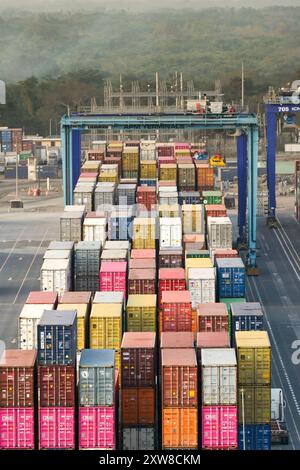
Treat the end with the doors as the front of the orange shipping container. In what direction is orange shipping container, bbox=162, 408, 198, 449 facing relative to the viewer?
toward the camera

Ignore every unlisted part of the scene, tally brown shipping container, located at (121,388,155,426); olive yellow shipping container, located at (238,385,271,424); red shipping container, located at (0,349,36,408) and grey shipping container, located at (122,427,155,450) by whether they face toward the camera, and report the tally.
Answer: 4

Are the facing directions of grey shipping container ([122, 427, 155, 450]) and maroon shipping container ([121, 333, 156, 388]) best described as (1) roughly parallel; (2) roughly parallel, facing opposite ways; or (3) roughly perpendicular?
roughly parallel

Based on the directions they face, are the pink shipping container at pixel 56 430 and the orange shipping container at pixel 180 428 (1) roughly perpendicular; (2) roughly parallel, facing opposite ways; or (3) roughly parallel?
roughly parallel

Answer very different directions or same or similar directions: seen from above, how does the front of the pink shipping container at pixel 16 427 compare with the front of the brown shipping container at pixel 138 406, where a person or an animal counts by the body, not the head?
same or similar directions

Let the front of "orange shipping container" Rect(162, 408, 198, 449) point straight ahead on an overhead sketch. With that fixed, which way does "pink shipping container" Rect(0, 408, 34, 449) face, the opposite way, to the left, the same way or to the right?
the same way

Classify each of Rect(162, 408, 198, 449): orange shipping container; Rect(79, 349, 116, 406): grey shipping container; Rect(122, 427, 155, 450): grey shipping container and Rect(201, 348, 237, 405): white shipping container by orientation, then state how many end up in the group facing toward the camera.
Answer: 4

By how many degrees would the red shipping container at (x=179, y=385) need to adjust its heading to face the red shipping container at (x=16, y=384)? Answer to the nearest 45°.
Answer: approximately 90° to its right

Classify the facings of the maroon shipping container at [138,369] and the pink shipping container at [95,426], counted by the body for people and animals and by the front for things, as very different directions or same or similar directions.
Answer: same or similar directions

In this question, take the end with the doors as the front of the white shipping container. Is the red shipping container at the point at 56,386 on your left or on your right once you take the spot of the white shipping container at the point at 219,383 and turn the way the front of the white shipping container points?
on your right

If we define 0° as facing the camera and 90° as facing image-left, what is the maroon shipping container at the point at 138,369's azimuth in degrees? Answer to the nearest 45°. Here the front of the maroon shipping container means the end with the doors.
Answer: approximately 0°

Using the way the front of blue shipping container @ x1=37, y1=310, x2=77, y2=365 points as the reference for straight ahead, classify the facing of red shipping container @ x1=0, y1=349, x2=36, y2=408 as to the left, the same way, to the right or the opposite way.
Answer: the same way

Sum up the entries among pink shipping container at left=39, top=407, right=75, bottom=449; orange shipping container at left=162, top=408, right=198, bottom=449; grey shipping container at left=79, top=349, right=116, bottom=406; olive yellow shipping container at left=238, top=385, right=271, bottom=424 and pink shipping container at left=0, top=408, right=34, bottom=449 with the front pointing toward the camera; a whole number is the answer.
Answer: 5

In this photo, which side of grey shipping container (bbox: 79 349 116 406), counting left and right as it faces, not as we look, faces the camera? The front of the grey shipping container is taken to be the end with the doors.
front

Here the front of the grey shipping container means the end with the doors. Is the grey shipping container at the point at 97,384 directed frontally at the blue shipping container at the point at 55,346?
no

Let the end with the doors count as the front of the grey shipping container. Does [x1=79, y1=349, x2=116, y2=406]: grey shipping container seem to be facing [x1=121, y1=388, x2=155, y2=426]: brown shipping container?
no

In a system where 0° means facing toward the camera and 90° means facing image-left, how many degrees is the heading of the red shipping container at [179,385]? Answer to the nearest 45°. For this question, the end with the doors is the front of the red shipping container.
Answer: approximately 0°
